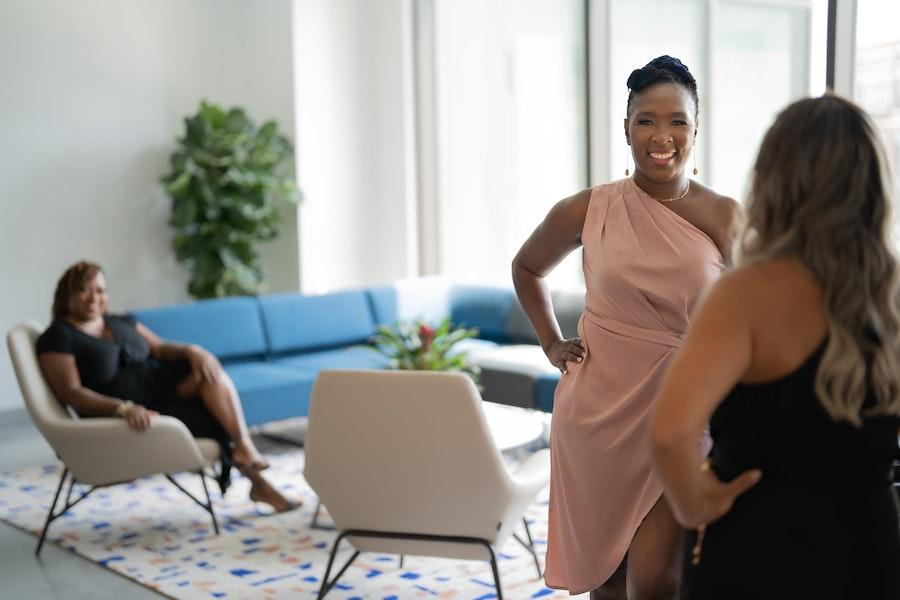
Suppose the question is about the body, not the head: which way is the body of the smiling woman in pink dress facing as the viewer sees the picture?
toward the camera

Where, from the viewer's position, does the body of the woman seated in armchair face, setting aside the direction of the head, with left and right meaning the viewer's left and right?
facing the viewer and to the right of the viewer

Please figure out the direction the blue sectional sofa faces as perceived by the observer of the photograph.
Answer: facing the viewer

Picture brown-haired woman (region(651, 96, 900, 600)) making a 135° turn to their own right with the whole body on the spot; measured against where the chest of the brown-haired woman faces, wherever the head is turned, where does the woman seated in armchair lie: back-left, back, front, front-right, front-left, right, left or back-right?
back-left

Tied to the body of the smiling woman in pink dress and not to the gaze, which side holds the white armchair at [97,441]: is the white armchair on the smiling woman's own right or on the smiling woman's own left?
on the smiling woman's own right

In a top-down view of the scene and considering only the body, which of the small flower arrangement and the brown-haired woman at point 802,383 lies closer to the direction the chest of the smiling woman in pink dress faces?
the brown-haired woman

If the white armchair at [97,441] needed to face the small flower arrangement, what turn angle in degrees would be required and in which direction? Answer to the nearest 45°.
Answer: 0° — it already faces it

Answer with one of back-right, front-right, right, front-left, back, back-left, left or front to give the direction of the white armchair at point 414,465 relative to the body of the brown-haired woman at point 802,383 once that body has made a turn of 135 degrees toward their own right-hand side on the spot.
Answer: back-left

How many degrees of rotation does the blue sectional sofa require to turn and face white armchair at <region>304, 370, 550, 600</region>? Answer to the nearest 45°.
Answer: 0° — it already faces it

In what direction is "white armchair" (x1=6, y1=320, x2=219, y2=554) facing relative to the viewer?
to the viewer's right

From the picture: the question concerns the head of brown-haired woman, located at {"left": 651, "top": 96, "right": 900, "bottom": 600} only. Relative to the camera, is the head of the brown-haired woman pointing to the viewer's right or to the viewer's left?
to the viewer's left

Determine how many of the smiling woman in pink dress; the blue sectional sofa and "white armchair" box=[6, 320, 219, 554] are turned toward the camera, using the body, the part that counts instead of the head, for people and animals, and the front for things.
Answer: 2

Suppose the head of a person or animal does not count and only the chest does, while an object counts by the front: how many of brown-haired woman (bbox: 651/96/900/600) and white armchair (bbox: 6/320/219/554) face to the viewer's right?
1

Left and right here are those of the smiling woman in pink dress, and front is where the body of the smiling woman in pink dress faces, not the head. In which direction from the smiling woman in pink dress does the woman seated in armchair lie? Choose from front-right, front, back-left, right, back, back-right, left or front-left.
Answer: back-right

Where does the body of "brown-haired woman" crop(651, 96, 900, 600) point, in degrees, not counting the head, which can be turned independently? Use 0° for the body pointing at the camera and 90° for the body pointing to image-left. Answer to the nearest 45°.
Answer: approximately 135°

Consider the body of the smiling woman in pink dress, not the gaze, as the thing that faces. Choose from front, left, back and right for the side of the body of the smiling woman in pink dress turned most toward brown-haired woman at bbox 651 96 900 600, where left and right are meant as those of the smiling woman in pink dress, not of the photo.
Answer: front
